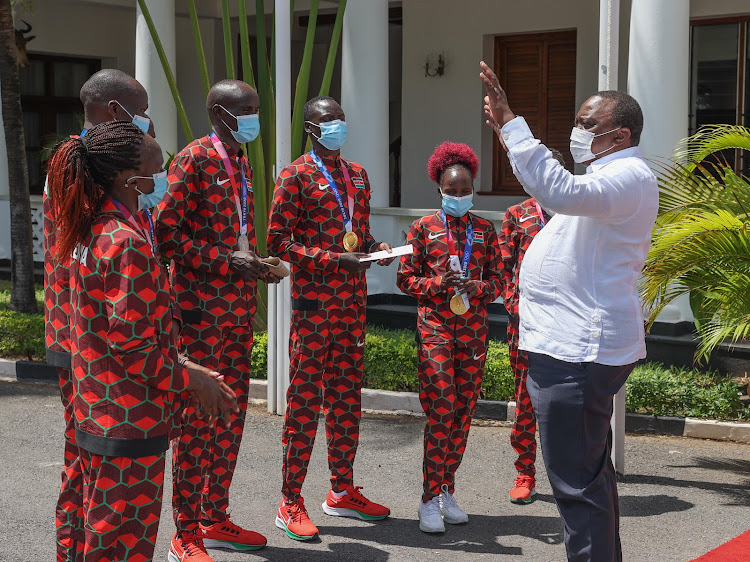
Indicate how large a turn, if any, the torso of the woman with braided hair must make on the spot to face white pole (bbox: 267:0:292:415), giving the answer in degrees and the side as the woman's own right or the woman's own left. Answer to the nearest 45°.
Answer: approximately 90° to the woman's own left

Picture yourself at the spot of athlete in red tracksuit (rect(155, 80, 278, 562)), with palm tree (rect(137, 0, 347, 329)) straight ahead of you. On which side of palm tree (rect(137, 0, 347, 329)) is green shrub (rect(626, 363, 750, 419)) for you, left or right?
right

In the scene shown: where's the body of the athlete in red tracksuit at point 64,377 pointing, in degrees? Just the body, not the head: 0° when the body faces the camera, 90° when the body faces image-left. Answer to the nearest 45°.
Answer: approximately 270°

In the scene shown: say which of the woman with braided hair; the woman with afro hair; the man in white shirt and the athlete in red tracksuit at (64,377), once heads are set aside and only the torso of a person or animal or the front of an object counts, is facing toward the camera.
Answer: the woman with afro hair

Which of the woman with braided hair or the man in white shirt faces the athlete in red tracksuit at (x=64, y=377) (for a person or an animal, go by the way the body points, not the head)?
the man in white shirt

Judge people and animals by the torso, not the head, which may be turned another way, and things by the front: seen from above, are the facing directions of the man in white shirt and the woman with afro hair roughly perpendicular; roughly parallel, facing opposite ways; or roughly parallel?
roughly perpendicular

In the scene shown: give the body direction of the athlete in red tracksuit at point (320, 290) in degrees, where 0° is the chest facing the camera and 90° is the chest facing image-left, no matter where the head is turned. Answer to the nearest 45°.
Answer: approximately 315°

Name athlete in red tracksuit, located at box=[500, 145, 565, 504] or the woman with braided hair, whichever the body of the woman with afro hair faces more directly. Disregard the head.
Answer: the woman with braided hair

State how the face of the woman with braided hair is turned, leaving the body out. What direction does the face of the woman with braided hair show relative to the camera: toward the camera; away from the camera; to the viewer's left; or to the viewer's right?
to the viewer's right

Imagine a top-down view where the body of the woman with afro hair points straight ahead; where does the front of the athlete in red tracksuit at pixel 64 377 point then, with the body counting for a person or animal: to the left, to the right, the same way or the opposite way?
to the left

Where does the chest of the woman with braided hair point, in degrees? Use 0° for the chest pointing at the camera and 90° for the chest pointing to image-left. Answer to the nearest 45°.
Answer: approximately 270°

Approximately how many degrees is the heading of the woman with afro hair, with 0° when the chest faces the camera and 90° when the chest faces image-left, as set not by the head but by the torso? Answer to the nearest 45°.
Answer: approximately 0°
